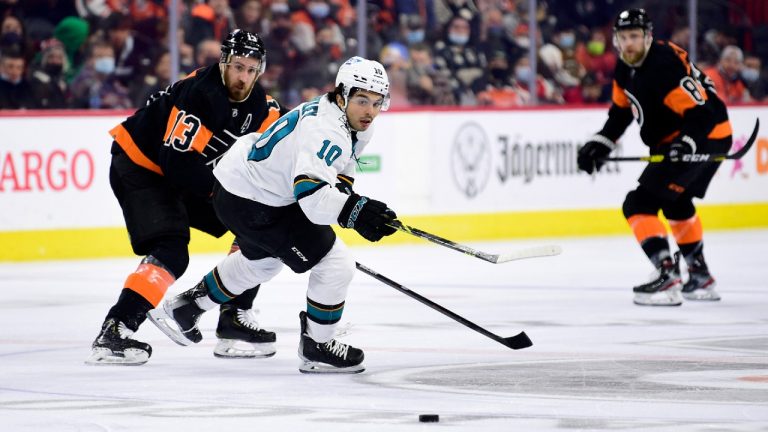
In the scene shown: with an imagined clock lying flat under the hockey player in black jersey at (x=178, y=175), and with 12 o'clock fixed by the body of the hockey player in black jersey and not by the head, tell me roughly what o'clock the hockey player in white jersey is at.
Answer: The hockey player in white jersey is roughly at 12 o'clock from the hockey player in black jersey.

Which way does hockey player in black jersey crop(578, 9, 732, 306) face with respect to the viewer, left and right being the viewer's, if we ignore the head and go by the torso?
facing the viewer and to the left of the viewer

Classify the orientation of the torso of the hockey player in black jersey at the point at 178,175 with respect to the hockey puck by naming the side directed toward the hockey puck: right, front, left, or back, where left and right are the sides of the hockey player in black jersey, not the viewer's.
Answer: front

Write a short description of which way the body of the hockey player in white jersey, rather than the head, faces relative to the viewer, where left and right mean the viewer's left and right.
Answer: facing to the right of the viewer

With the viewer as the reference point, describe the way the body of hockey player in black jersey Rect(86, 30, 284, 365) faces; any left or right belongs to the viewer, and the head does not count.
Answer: facing the viewer and to the right of the viewer

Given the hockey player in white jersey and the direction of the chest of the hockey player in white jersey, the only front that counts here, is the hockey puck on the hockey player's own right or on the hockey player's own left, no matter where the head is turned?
on the hockey player's own right

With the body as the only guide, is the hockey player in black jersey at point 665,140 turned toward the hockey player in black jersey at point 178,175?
yes

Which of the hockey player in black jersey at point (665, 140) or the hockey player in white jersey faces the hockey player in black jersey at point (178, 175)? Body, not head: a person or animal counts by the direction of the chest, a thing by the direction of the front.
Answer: the hockey player in black jersey at point (665, 140)

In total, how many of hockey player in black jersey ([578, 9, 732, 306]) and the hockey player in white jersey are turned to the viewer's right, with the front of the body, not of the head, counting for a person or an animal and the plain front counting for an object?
1
